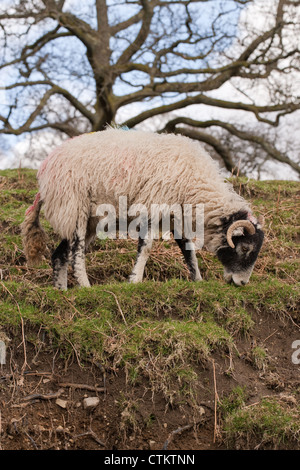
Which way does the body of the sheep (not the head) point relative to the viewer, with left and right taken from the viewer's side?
facing to the right of the viewer

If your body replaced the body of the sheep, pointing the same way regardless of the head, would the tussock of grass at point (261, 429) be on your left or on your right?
on your right
